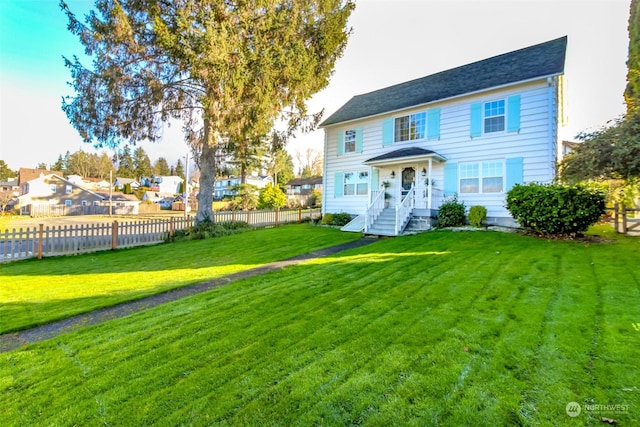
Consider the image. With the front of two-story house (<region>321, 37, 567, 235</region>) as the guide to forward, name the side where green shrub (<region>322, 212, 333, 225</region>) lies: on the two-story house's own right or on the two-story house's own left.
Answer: on the two-story house's own right

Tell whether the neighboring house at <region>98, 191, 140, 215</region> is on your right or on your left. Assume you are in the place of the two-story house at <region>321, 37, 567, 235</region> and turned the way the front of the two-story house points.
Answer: on your right

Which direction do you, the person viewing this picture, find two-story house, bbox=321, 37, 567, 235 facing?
facing the viewer and to the left of the viewer

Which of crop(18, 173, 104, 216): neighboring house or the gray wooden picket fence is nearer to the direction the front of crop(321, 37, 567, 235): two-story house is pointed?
the gray wooden picket fence

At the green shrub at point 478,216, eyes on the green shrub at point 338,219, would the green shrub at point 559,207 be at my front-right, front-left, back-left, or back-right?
back-left

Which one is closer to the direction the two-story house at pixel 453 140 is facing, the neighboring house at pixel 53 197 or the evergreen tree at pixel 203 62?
the evergreen tree

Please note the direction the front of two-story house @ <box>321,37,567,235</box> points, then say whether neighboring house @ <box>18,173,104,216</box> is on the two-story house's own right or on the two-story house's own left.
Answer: on the two-story house's own right
